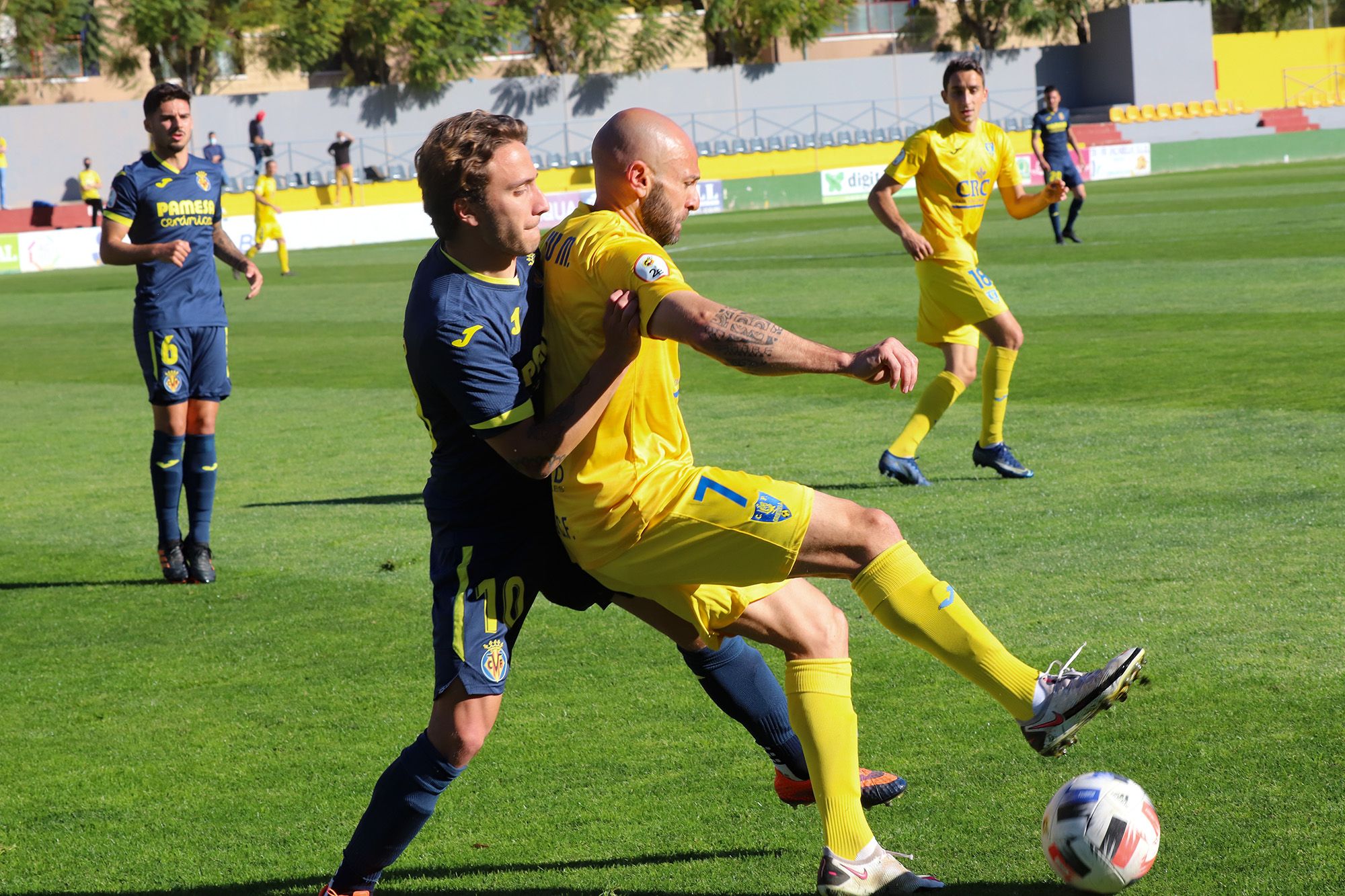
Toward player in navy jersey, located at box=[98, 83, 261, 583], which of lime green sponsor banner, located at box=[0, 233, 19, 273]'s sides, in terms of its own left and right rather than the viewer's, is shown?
front

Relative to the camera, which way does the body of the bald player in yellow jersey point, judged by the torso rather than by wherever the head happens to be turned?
to the viewer's right

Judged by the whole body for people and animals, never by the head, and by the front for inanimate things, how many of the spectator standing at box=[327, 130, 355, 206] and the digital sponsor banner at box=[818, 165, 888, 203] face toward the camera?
2

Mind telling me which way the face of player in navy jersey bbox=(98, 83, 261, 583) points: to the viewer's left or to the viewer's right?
to the viewer's right

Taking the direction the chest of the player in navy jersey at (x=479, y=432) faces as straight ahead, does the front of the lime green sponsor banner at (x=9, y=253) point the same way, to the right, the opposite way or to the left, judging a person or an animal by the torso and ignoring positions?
to the right

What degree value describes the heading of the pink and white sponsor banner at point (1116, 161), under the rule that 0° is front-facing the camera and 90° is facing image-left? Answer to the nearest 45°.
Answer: approximately 0°

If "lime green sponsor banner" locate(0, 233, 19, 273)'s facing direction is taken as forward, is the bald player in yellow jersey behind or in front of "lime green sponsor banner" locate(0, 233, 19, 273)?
in front

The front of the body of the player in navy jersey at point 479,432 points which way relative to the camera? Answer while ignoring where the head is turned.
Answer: to the viewer's right

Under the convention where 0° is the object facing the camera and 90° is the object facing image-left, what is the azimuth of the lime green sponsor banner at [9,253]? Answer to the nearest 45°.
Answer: approximately 0°
